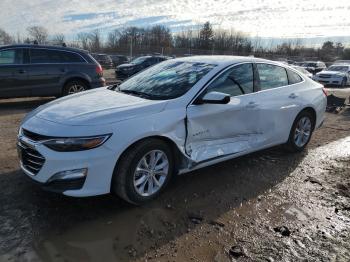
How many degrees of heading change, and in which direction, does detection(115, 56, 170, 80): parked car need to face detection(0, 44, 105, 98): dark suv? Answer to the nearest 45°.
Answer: approximately 45° to its left

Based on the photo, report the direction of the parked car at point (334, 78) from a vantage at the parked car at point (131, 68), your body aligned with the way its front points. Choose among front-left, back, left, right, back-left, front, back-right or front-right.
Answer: back-left

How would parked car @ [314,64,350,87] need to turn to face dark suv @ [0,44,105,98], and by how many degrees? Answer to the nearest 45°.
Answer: approximately 45° to its left

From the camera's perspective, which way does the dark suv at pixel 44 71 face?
to the viewer's left

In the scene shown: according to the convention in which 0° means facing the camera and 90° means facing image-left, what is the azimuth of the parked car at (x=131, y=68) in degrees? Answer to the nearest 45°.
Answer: approximately 45°

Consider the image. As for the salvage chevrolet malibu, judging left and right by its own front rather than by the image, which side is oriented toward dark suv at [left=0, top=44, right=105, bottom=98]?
right

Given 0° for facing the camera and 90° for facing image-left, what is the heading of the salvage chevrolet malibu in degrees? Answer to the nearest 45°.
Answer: approximately 45°

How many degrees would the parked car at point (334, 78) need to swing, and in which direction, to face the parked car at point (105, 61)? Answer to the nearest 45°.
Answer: approximately 45° to its right

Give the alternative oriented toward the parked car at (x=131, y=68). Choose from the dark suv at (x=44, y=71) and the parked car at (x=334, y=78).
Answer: the parked car at (x=334, y=78)

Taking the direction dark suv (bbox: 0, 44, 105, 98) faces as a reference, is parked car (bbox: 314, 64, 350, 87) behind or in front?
behind
